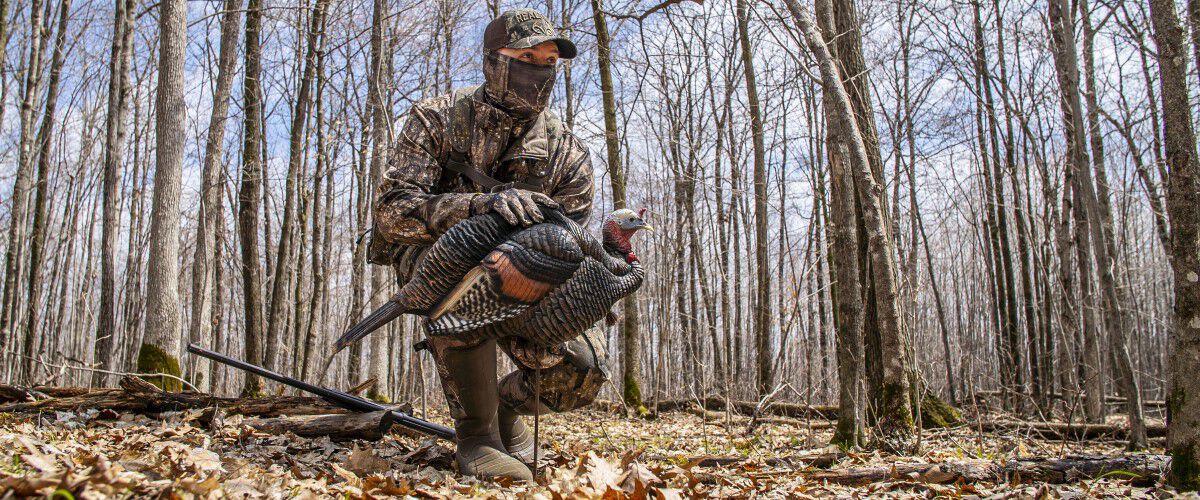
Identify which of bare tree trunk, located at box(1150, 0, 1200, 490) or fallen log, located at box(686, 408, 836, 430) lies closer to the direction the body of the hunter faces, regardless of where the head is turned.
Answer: the bare tree trunk

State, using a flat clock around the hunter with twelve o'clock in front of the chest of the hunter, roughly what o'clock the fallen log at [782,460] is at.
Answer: The fallen log is roughly at 10 o'clock from the hunter.

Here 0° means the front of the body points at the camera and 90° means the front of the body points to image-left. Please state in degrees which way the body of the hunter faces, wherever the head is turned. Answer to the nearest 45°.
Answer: approximately 315°

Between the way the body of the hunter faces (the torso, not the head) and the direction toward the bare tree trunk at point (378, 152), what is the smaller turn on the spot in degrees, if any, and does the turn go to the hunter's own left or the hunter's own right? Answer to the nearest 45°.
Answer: approximately 135° to the hunter's own left

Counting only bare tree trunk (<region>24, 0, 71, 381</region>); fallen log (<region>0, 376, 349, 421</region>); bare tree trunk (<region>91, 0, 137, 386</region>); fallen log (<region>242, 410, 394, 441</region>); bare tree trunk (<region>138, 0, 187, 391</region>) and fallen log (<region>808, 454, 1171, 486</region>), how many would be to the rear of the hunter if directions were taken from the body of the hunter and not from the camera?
5

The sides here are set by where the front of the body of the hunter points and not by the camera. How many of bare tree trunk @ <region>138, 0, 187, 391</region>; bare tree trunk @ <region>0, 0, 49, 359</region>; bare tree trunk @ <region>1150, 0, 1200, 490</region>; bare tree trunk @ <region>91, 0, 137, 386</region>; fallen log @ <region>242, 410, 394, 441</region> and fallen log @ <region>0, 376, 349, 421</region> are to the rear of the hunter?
5

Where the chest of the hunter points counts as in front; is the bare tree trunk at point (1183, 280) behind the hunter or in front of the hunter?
in front

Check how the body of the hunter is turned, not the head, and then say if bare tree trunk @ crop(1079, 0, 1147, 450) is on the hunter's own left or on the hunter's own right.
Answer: on the hunter's own left

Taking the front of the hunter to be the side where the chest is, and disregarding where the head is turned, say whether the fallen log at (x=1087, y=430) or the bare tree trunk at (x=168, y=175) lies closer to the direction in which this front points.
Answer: the fallen log

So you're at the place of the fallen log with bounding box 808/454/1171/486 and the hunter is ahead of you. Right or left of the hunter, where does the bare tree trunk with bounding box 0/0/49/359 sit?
right

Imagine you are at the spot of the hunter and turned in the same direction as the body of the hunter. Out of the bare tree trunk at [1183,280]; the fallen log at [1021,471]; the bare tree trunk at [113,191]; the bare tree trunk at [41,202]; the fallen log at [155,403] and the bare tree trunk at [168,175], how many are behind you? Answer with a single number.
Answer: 4

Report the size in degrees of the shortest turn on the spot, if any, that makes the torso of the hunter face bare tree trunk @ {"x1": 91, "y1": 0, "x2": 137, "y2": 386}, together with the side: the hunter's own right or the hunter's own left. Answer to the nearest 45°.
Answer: approximately 180°
